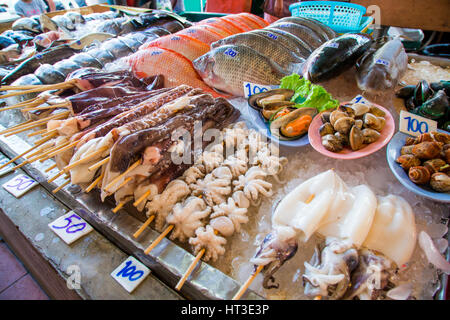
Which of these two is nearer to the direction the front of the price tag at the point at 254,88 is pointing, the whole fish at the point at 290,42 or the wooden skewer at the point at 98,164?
the wooden skewer

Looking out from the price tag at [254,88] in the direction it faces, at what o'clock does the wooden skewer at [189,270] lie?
The wooden skewer is roughly at 12 o'clock from the price tag.

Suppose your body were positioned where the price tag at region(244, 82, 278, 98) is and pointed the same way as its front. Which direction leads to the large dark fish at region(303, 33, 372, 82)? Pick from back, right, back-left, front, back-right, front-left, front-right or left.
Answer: left

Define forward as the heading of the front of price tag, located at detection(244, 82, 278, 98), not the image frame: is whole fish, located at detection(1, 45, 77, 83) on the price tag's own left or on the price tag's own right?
on the price tag's own right

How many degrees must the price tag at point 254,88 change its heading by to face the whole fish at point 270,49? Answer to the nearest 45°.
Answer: approximately 180°

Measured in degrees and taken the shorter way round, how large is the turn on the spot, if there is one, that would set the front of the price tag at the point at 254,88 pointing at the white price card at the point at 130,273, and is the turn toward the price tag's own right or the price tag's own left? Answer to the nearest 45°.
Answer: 0° — it already faces it

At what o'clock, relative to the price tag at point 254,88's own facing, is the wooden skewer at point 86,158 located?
The wooden skewer is roughly at 1 o'clock from the price tag.

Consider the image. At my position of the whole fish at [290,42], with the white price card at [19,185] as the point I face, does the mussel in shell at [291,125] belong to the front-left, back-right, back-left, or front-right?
front-left

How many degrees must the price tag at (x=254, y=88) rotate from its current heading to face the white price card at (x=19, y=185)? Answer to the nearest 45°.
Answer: approximately 45° to its right

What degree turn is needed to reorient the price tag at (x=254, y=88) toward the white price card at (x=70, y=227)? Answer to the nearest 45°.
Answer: approximately 45° to its right

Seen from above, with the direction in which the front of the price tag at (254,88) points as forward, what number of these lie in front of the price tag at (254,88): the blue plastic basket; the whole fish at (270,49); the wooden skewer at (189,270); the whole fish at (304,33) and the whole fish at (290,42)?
1

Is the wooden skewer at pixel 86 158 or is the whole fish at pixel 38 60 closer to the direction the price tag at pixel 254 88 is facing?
the wooden skewer

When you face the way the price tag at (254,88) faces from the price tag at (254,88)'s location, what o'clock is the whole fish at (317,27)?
The whole fish is roughly at 7 o'clock from the price tag.

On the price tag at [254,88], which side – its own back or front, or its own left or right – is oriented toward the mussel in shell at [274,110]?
front

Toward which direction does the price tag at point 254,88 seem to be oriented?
toward the camera

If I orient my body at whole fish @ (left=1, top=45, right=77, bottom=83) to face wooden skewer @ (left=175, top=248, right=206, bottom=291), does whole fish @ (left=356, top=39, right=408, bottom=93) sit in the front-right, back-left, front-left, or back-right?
front-left
